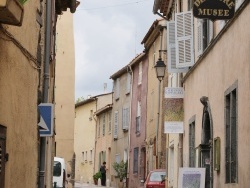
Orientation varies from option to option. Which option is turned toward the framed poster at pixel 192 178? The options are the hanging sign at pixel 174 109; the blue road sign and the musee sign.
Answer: the hanging sign

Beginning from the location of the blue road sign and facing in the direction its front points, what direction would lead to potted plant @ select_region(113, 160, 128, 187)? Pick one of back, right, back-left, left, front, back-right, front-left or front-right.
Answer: back

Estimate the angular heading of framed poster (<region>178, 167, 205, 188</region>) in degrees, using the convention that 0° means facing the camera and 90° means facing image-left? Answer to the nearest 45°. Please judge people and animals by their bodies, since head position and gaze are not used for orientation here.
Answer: approximately 0°

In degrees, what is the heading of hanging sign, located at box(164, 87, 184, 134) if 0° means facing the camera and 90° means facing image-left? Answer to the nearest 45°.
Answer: approximately 0°

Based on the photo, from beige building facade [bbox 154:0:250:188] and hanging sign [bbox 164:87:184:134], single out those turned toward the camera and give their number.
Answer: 1

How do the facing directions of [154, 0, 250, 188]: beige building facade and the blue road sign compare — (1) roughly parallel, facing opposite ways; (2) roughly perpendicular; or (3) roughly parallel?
roughly perpendicular

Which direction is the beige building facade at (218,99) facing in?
to the viewer's left
